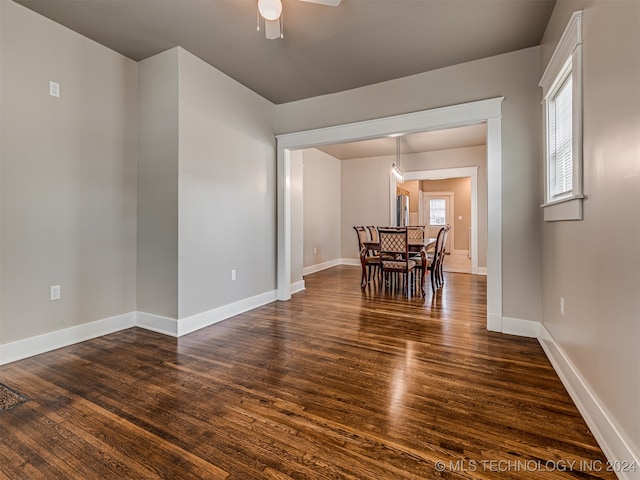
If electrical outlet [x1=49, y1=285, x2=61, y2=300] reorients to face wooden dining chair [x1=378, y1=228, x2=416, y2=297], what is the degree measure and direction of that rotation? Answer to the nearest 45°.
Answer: approximately 45° to its left

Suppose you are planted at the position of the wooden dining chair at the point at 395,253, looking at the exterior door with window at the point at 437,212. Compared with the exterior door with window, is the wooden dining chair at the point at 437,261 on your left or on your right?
right

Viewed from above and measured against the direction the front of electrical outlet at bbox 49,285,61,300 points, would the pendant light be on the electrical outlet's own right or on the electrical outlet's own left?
on the electrical outlet's own left

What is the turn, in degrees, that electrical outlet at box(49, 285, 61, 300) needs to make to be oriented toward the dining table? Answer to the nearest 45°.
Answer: approximately 45° to its left

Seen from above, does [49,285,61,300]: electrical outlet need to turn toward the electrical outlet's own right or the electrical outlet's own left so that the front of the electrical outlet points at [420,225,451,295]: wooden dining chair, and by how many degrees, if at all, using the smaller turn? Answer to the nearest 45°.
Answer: approximately 45° to the electrical outlet's own left

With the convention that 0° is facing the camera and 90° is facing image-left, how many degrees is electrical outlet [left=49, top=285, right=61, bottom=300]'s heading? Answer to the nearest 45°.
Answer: approximately 315°

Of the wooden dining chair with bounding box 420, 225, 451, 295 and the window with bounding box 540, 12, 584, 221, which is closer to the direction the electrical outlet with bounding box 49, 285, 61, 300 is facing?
the window

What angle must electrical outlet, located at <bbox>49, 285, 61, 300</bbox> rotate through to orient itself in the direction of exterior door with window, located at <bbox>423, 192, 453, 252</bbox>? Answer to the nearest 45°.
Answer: approximately 45° to its left

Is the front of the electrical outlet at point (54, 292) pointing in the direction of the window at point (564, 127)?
yes

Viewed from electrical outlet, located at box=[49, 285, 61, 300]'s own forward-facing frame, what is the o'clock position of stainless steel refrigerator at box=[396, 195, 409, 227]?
The stainless steel refrigerator is roughly at 10 o'clock from the electrical outlet.
